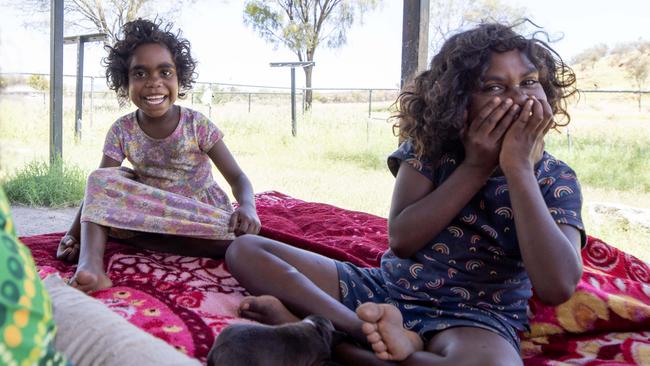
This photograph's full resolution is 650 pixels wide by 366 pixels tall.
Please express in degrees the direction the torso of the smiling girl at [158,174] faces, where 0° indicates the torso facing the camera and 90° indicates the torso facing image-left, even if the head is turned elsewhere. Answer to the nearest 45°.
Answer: approximately 0°

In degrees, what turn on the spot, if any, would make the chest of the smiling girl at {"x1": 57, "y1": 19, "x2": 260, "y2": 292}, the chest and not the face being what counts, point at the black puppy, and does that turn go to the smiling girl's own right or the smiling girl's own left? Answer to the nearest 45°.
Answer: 0° — they already face it
